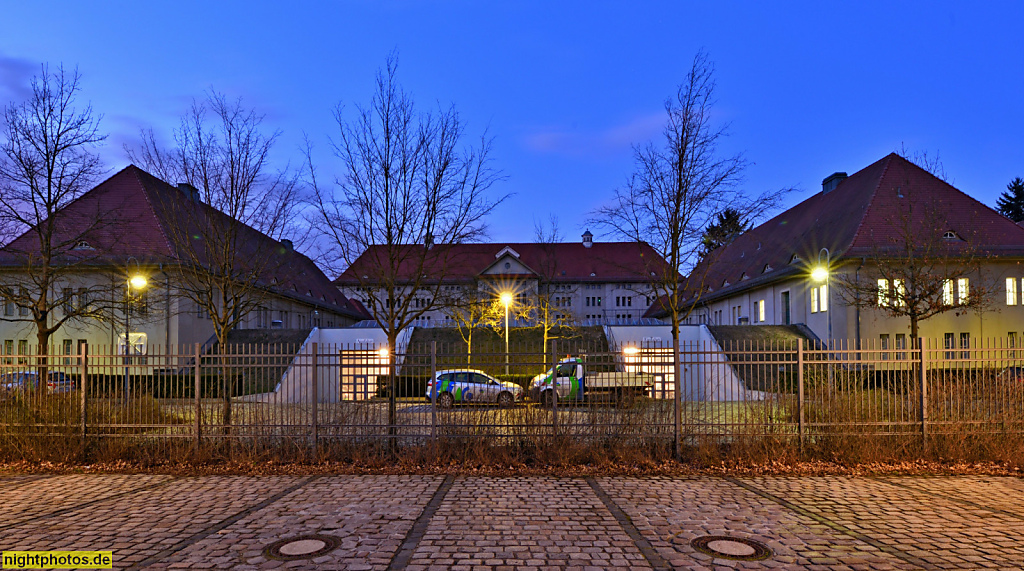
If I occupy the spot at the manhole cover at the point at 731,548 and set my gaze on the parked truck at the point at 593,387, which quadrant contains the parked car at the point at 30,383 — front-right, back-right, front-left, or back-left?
front-left

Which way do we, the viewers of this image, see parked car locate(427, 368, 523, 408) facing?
facing to the right of the viewer

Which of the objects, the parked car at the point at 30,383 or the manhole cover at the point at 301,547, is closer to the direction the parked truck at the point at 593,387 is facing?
the parked car

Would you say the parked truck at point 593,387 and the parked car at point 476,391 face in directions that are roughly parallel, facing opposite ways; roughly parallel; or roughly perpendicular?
roughly parallel, facing opposite ways

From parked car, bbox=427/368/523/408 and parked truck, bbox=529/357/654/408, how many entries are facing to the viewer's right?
1

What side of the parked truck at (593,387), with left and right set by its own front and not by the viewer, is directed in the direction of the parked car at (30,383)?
front

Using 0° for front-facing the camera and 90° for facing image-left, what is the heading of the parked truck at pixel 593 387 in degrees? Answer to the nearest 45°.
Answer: approximately 90°

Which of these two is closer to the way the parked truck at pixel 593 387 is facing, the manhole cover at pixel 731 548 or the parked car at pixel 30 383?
the parked car

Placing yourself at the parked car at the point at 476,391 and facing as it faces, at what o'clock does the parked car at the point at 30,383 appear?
the parked car at the point at 30,383 is roughly at 6 o'clock from the parked car at the point at 476,391.

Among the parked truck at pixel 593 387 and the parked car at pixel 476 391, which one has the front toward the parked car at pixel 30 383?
the parked truck at pixel 593 387

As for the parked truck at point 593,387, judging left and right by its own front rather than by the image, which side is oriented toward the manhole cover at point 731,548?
left
